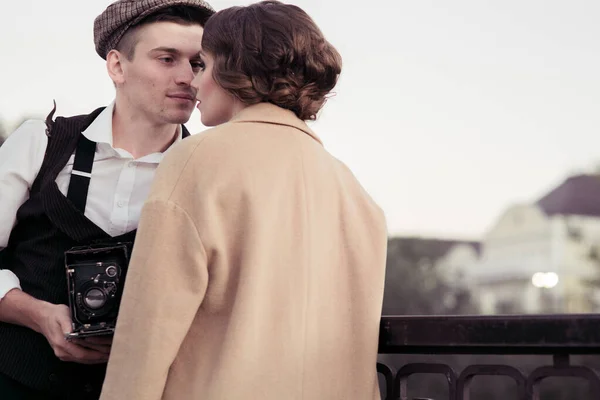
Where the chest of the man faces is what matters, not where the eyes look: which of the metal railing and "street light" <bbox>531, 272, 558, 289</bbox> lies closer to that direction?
the metal railing

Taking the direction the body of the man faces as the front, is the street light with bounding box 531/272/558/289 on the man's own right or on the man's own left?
on the man's own left

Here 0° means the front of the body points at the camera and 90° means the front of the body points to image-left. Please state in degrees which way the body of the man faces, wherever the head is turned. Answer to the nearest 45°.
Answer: approximately 315°

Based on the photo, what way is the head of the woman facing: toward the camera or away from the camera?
away from the camera
